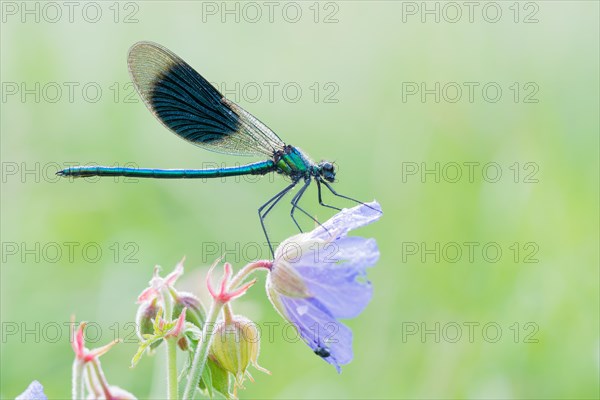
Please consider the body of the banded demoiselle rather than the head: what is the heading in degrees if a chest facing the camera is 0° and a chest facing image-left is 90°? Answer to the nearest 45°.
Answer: approximately 270°
